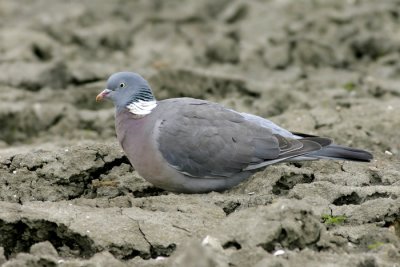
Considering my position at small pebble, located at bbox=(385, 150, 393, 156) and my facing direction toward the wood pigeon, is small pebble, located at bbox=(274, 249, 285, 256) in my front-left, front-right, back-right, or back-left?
front-left

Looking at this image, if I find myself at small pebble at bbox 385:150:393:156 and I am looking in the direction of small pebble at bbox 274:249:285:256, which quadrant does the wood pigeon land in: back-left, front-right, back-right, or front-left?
front-right

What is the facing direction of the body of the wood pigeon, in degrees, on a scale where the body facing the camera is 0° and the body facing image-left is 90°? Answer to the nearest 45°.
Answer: approximately 90°

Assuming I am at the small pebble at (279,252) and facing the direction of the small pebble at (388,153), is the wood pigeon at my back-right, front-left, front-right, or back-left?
front-left

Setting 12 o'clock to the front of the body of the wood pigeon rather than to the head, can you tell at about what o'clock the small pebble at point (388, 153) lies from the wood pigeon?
The small pebble is roughly at 5 o'clock from the wood pigeon.

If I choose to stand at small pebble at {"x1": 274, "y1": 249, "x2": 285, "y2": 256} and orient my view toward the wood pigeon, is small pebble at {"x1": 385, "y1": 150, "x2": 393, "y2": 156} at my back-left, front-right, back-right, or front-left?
front-right

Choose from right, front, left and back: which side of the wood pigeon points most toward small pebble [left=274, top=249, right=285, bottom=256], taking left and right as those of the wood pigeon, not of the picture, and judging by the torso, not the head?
left
